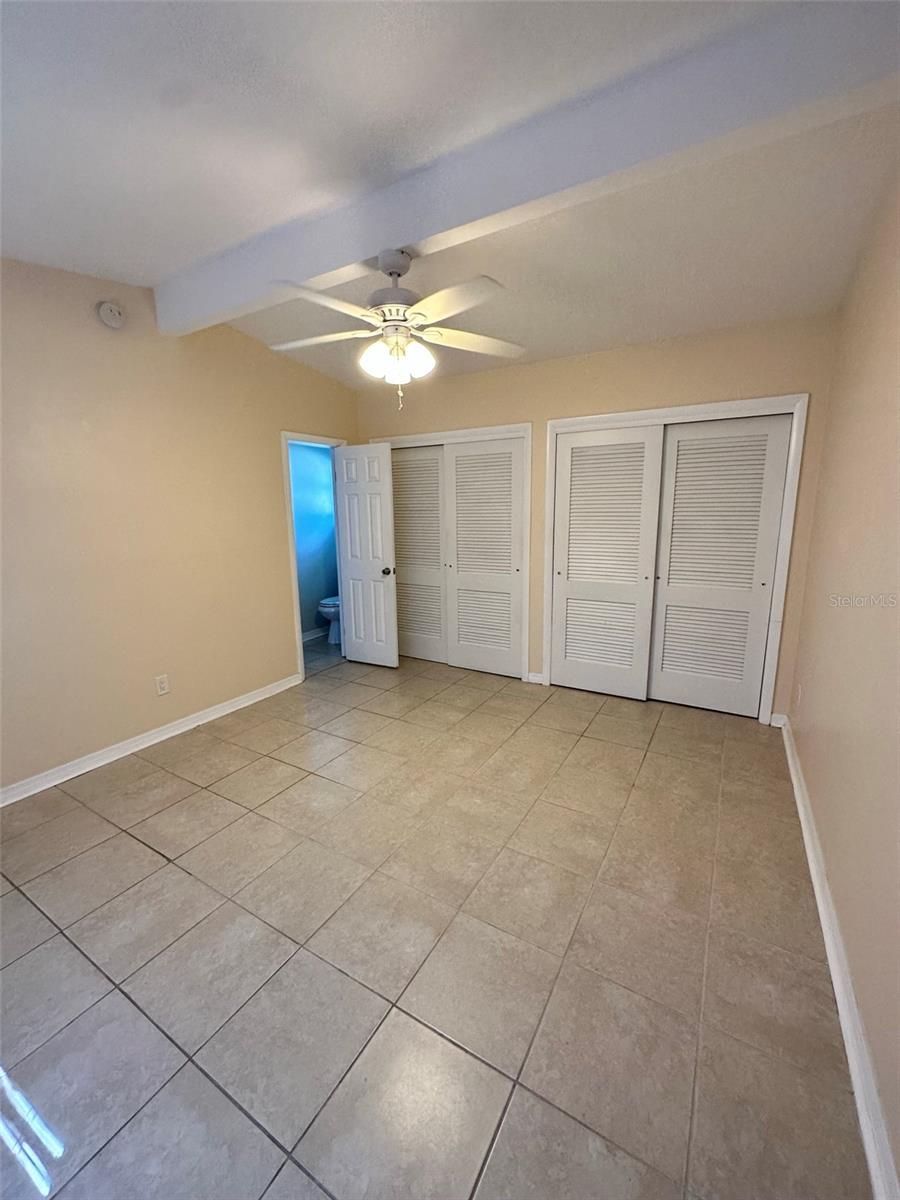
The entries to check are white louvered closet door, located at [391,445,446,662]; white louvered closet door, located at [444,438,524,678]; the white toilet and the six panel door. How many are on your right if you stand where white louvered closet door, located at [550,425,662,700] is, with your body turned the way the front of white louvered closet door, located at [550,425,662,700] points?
4

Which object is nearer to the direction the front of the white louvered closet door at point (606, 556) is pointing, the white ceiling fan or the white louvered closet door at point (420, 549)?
the white ceiling fan

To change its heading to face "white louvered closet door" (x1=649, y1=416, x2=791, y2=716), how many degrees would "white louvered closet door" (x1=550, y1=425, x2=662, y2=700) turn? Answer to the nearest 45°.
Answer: approximately 90° to its left

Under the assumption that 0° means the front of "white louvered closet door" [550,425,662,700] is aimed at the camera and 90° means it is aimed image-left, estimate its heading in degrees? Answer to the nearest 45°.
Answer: approximately 0°

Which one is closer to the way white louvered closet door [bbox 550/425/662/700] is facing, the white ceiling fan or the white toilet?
the white ceiling fan

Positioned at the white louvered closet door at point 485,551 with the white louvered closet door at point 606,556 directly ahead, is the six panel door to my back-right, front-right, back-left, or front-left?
back-right

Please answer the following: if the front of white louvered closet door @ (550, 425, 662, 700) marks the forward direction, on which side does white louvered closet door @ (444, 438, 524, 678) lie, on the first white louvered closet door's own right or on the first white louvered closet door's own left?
on the first white louvered closet door's own right

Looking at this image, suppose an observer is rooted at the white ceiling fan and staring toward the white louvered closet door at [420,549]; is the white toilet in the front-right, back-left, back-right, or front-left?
front-left

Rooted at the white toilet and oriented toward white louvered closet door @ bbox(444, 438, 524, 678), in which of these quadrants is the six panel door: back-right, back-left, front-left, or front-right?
front-right

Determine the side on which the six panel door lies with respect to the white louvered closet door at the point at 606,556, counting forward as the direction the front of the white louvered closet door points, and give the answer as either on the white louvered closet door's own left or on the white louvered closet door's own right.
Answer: on the white louvered closet door's own right

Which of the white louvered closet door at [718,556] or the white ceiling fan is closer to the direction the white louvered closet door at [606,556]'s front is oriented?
the white ceiling fan

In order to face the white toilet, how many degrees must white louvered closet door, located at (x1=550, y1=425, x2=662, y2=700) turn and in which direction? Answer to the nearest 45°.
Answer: approximately 90° to its right

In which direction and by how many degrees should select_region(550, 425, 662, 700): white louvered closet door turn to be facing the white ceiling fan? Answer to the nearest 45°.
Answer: approximately 45° to its right
